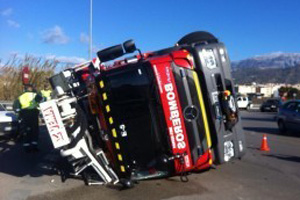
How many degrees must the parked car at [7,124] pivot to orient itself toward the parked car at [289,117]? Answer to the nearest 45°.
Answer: approximately 45° to its left

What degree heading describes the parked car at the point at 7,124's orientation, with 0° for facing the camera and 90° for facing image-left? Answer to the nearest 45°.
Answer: approximately 315°

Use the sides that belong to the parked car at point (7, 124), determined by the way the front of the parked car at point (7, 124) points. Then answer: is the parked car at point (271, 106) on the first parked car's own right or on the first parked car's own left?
on the first parked car's own left

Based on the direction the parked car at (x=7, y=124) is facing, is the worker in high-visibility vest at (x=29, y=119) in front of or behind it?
in front

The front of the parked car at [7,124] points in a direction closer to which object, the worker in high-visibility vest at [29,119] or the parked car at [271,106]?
the worker in high-visibility vest

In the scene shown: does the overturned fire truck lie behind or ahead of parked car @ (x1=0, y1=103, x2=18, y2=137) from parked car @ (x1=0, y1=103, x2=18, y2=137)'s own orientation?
ahead
